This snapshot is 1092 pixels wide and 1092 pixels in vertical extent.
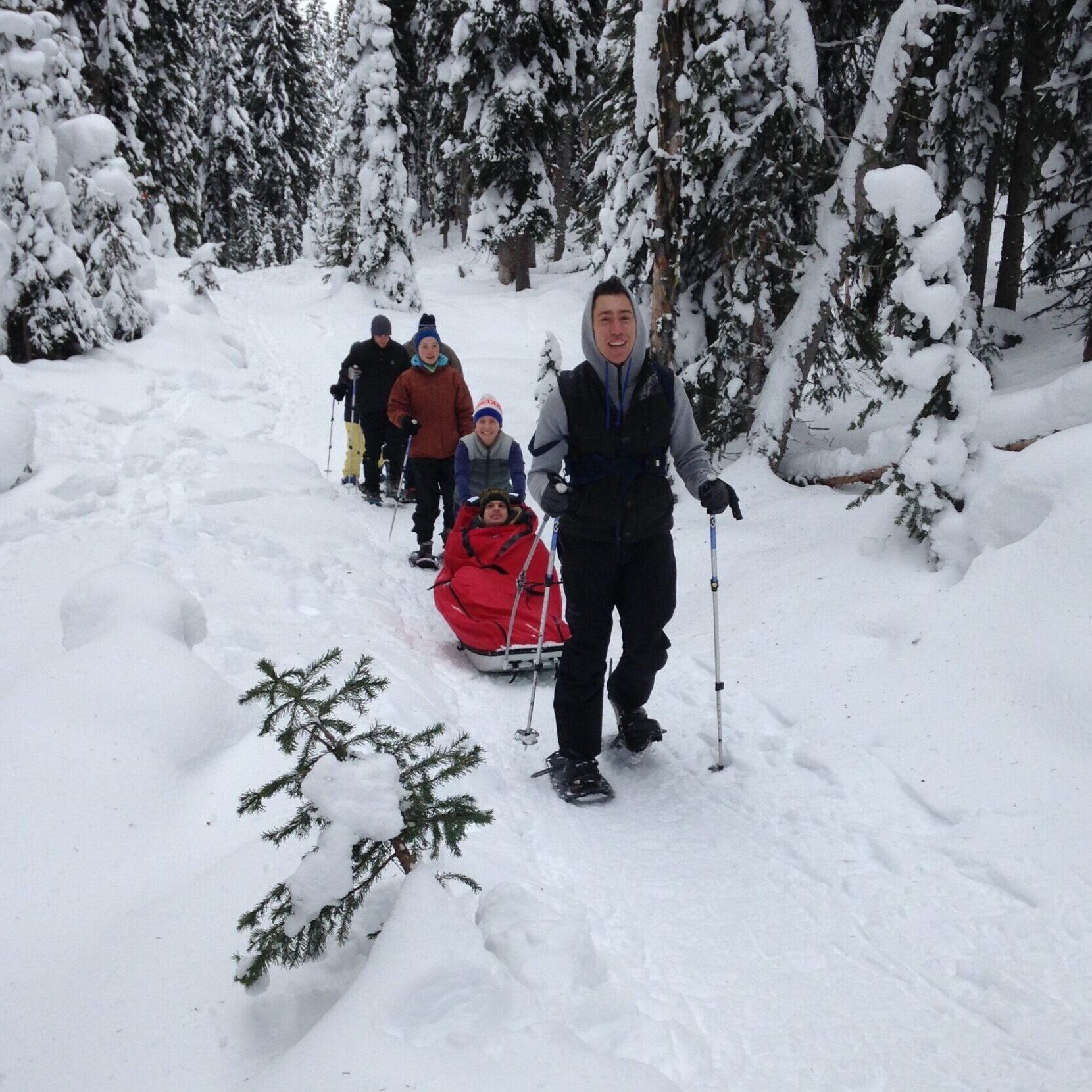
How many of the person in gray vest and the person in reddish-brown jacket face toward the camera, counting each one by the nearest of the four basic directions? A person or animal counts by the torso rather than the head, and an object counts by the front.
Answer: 2

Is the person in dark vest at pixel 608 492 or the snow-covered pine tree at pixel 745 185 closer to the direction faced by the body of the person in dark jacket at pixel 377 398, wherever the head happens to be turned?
the person in dark vest

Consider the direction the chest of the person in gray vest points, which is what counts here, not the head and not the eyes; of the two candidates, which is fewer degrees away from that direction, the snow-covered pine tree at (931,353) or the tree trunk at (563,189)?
the snow-covered pine tree

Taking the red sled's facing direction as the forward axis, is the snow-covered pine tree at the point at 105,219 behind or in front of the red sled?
behind

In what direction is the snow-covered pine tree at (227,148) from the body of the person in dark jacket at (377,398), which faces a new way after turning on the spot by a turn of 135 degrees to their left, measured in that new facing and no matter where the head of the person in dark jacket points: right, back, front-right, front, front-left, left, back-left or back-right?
front-left

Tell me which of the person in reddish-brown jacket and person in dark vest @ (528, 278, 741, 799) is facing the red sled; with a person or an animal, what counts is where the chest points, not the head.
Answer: the person in reddish-brown jacket

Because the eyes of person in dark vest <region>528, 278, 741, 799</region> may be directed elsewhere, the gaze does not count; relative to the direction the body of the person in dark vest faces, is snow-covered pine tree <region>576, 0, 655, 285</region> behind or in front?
behind

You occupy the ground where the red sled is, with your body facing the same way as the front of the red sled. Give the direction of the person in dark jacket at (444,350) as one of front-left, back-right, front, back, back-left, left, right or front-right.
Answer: back

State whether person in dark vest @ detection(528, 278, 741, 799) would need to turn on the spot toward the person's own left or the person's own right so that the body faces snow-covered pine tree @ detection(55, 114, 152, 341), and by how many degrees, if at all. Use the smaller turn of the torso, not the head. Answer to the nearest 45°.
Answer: approximately 135° to the person's own right
